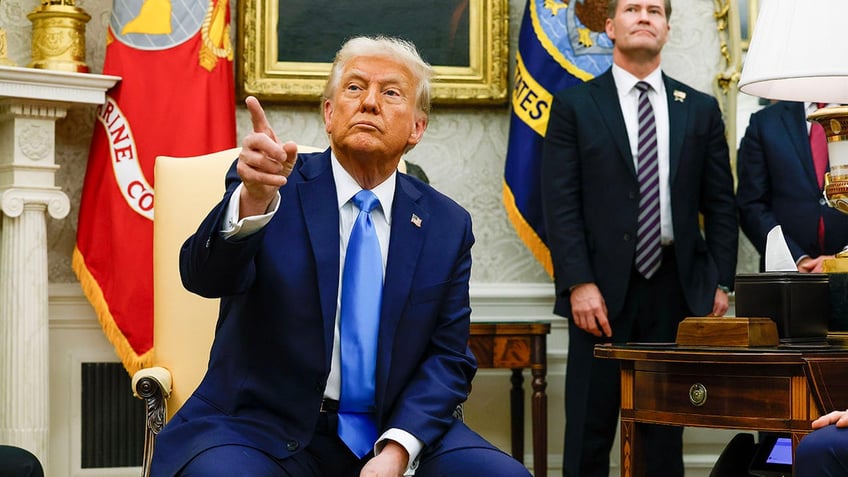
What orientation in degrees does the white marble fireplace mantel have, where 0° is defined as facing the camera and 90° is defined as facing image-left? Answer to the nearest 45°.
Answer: approximately 0°

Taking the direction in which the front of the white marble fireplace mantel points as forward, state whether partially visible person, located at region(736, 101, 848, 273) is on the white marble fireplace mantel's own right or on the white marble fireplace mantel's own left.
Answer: on the white marble fireplace mantel's own left

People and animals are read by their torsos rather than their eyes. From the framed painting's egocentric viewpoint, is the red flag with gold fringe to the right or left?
on its right

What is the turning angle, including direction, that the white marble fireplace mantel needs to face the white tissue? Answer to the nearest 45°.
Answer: approximately 45° to its left

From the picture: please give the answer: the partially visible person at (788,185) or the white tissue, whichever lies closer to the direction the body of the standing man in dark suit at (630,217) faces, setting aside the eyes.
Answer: the white tissue

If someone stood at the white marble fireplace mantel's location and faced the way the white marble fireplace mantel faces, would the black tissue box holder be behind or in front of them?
in front

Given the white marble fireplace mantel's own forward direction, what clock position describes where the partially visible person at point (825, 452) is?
The partially visible person is roughly at 11 o'clock from the white marble fireplace mantel.
